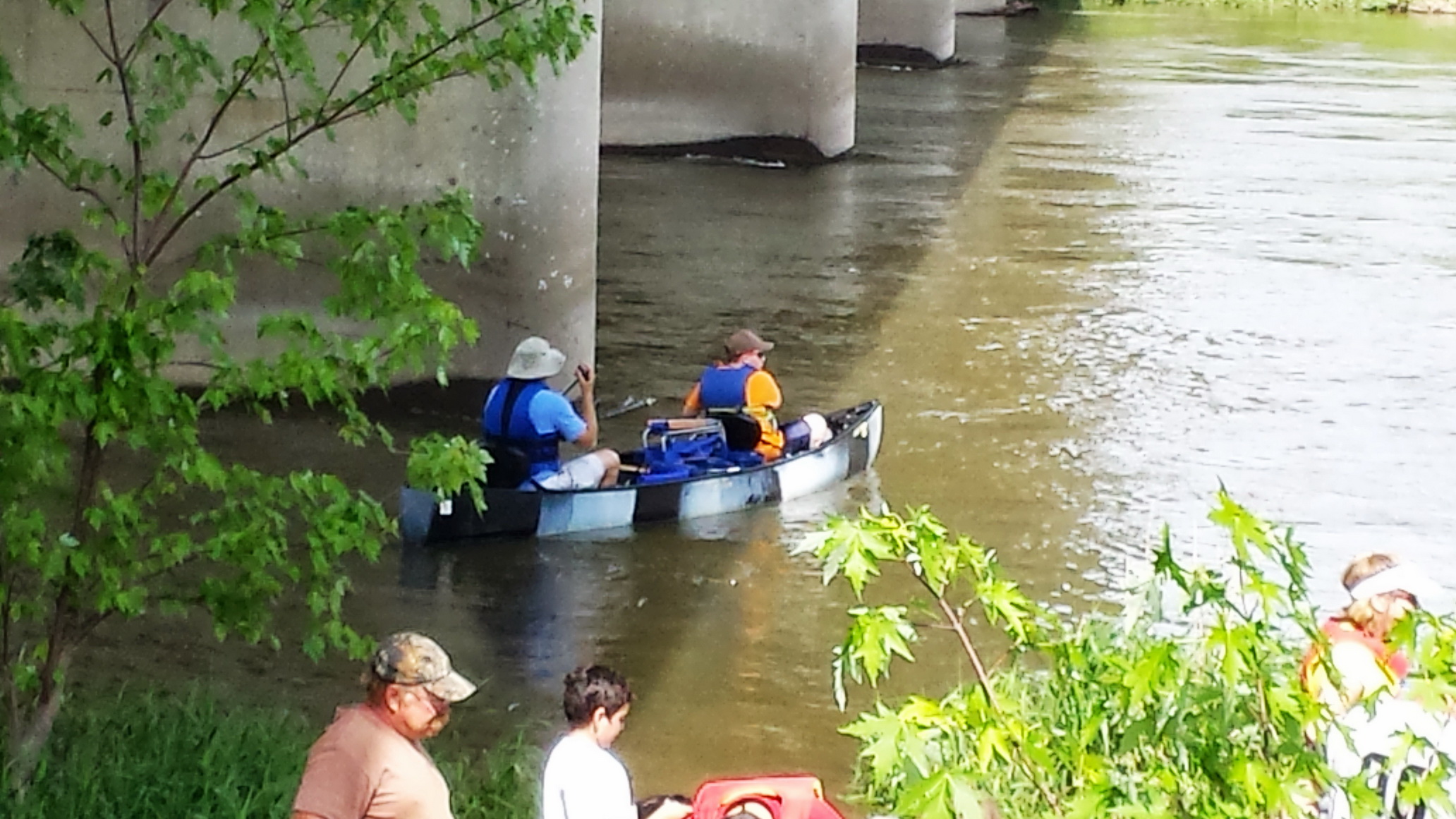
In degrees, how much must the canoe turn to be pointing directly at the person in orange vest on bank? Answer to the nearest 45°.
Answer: approximately 90° to its right

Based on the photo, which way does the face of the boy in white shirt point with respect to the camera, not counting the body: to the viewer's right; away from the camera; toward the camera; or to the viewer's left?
to the viewer's right

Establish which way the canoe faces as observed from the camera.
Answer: facing away from the viewer and to the right of the viewer

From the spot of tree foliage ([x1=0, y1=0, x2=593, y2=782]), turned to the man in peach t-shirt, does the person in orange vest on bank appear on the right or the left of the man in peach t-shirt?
left

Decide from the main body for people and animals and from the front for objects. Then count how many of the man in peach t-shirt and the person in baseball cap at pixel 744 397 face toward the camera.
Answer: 0

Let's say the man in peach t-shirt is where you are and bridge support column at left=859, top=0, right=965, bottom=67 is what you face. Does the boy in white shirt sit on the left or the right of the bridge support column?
right

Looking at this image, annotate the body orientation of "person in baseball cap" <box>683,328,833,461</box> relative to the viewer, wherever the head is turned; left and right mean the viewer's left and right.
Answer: facing away from the viewer and to the right of the viewer

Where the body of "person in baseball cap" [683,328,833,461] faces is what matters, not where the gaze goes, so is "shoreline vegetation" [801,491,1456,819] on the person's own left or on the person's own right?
on the person's own right

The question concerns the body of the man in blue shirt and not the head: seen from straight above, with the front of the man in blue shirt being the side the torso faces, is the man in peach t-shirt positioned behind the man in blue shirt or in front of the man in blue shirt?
behind

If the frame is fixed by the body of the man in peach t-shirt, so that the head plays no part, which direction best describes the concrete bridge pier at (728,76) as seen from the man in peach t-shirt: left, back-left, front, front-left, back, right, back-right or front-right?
left

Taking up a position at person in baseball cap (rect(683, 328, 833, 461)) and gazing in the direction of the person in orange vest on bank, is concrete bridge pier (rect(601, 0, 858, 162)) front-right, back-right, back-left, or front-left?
back-left

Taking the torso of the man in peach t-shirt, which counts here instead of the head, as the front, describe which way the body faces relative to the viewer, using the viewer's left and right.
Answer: facing to the right of the viewer

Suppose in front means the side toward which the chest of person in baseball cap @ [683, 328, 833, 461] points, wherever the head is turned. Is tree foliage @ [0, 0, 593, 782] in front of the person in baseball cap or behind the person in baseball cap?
behind

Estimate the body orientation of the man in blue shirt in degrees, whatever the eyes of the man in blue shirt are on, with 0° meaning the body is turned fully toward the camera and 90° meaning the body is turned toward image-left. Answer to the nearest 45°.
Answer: approximately 225°

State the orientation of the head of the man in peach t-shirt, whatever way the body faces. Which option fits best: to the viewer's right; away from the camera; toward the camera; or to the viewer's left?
to the viewer's right

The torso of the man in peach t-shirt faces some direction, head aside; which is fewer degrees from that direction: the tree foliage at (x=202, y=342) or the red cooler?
the red cooler
